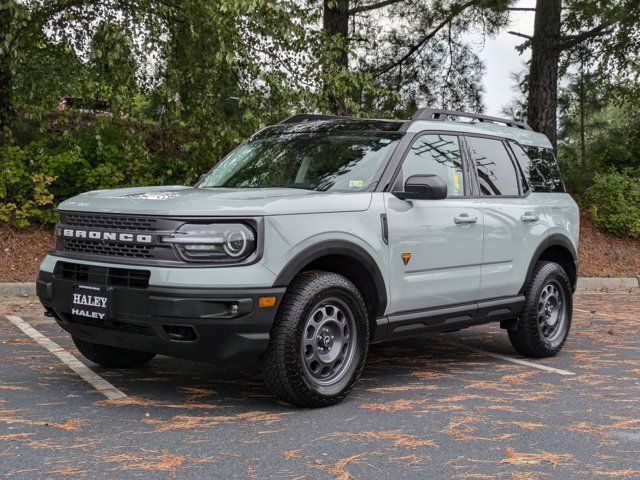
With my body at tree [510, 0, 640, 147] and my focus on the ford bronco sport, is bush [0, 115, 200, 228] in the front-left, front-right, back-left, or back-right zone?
front-right

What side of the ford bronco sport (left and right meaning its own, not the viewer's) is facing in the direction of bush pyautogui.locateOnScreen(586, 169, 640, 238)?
back

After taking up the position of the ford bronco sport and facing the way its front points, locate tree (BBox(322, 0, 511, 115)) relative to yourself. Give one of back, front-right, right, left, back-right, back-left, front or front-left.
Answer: back-right

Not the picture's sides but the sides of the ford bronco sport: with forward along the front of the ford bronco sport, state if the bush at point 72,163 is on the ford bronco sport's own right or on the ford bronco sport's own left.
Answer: on the ford bronco sport's own right

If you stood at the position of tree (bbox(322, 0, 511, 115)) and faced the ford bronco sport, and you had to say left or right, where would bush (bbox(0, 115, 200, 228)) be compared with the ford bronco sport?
right

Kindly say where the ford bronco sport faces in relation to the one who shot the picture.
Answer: facing the viewer and to the left of the viewer

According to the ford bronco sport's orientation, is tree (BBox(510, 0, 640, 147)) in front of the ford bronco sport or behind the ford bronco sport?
behind
